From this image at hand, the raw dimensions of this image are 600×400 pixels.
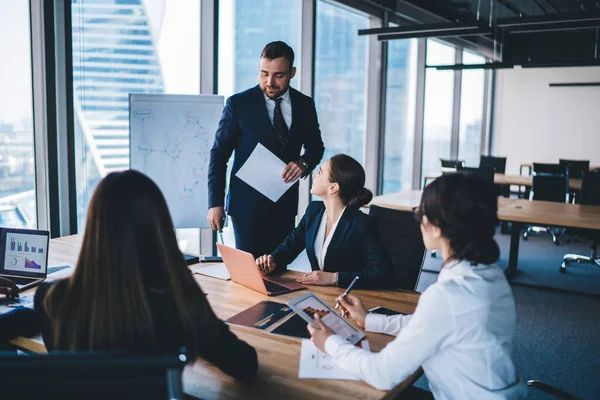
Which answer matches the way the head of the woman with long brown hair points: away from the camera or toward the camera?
away from the camera

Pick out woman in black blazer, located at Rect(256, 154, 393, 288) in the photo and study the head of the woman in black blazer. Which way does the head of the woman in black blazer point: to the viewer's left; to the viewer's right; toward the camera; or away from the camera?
to the viewer's left

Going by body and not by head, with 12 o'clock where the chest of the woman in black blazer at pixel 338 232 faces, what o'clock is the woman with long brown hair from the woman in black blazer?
The woman with long brown hair is roughly at 11 o'clock from the woman in black blazer.

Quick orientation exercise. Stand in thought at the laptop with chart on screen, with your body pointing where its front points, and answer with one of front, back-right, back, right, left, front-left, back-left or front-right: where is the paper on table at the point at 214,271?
back-left

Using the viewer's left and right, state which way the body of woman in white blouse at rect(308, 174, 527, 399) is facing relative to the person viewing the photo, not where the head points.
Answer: facing away from the viewer and to the left of the viewer

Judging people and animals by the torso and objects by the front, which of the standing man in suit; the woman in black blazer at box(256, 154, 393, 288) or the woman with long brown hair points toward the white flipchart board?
the woman with long brown hair

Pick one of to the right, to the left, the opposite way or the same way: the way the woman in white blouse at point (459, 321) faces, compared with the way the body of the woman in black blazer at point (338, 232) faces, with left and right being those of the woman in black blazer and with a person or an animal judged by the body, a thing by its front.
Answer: to the right

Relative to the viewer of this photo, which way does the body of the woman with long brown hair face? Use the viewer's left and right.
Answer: facing away from the viewer

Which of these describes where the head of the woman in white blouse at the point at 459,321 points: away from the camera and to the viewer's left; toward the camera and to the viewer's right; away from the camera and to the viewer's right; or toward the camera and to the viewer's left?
away from the camera and to the viewer's left

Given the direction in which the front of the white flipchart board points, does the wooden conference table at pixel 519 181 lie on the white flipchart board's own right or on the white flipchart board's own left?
on the white flipchart board's own left
